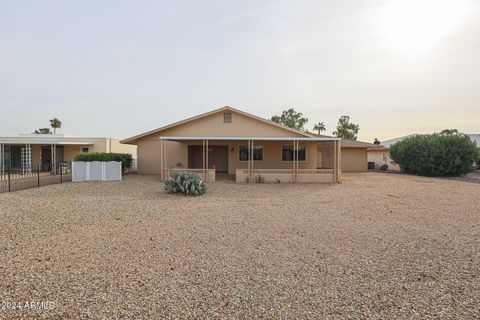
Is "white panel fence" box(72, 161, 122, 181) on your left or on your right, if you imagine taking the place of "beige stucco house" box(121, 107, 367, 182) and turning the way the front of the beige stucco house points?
on your right

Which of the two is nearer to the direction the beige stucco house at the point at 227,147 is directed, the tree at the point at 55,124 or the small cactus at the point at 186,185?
the small cactus

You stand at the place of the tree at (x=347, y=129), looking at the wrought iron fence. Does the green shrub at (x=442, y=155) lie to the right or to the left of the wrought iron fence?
left

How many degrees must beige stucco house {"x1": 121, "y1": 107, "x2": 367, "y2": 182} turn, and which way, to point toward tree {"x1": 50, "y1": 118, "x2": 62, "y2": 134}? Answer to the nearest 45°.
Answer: approximately 135° to its right

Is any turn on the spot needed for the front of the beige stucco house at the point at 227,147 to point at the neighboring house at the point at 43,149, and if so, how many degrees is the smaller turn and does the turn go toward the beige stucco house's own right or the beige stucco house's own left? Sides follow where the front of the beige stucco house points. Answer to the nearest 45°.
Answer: approximately 90° to the beige stucco house's own right

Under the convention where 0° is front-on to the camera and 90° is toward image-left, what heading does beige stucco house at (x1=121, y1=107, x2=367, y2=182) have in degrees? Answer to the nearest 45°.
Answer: approximately 0°

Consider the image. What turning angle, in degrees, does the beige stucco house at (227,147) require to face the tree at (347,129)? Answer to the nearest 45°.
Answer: approximately 135° to its left

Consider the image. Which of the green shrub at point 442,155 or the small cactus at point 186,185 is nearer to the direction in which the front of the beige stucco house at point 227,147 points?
the small cactus

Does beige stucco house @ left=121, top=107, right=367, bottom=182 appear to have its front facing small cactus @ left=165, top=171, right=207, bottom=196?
yes

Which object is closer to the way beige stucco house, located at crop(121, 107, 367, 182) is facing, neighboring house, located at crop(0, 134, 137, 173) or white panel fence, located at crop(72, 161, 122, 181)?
the white panel fence

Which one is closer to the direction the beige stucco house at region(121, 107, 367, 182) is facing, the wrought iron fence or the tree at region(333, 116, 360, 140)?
the wrought iron fence

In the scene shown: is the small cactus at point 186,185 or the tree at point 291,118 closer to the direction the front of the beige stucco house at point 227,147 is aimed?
the small cactus
